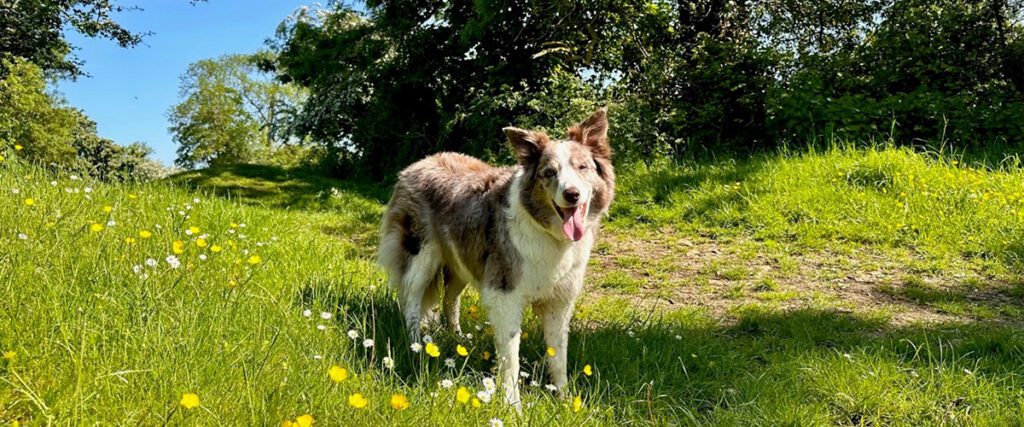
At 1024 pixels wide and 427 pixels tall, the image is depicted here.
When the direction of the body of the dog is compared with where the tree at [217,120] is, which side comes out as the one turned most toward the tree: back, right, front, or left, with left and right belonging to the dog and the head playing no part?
back

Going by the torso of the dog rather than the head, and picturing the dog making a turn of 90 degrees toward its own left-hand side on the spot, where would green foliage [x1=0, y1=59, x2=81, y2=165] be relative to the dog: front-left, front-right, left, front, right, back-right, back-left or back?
left

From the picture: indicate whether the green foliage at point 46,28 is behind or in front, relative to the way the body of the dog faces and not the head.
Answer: behind
